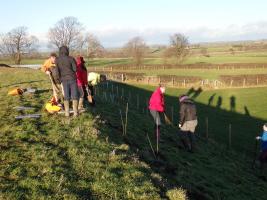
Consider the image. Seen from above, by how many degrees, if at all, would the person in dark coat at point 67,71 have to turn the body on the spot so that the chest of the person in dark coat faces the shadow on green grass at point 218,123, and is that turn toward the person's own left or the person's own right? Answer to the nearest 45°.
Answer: approximately 45° to the person's own right

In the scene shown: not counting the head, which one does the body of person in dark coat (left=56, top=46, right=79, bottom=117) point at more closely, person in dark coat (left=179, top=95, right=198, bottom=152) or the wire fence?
the wire fence

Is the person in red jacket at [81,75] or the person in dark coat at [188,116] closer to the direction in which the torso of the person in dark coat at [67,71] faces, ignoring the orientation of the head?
the person in red jacket

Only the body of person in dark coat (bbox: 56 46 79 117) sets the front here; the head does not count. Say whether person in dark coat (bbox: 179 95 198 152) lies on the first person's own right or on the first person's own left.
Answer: on the first person's own right

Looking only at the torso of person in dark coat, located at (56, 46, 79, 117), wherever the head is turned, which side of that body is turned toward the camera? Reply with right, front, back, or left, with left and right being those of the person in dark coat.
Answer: back
